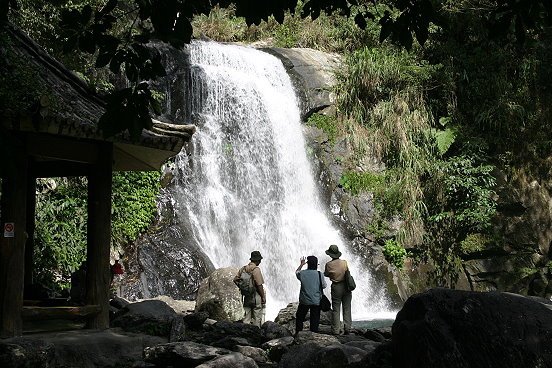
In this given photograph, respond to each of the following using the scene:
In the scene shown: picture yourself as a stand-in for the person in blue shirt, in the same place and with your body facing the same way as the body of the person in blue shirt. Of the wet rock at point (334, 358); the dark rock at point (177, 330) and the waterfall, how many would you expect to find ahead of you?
1

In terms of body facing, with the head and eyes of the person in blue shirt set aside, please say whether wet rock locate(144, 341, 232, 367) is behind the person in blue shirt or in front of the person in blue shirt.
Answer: behind

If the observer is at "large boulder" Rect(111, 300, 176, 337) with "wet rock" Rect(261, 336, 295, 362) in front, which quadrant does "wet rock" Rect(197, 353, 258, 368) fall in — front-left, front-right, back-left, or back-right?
front-right

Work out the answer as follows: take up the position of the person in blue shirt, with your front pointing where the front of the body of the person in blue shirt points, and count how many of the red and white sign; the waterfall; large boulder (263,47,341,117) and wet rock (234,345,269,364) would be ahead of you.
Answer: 2

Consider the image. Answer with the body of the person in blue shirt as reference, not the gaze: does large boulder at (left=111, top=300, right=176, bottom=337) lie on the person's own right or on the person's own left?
on the person's own left

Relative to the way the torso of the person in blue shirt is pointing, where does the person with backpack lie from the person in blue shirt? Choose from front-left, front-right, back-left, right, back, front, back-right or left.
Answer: front-left

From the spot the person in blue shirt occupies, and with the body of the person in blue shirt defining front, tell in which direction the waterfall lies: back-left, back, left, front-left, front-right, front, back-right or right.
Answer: front

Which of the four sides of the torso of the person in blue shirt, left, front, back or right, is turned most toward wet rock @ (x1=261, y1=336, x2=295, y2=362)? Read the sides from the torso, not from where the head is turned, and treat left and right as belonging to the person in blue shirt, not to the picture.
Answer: back

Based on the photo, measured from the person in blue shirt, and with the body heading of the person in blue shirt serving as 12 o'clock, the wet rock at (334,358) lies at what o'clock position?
The wet rock is roughly at 6 o'clock from the person in blue shirt.

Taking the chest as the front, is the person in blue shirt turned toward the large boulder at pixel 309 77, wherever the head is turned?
yes

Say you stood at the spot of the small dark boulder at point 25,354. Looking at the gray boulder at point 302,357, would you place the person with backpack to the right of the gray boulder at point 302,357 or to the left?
left

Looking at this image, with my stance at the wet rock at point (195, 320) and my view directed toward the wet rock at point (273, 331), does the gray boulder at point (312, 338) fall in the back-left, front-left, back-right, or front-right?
front-right

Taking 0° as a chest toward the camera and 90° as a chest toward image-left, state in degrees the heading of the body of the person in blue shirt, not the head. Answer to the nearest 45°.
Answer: approximately 180°

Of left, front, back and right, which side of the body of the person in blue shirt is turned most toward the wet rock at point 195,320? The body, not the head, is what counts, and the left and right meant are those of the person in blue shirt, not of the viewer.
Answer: left

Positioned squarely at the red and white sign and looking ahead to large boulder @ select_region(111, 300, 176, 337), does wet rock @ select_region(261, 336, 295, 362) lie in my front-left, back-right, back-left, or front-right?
front-right
